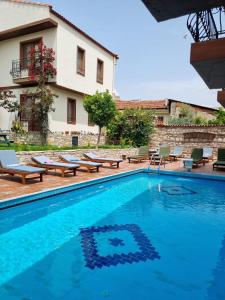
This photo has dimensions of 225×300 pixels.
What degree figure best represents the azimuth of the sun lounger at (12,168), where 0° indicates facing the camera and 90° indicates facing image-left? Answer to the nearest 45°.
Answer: approximately 315°

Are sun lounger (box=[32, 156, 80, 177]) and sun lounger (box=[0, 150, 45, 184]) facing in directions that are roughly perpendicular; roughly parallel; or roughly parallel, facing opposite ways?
roughly parallel

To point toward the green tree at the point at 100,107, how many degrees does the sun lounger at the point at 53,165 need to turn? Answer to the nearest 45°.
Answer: approximately 90° to its left

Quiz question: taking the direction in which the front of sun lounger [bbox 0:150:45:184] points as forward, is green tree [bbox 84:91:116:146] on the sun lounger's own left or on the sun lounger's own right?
on the sun lounger's own left

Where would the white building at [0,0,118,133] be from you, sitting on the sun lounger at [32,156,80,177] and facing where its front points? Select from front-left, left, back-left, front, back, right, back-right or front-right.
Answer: back-left

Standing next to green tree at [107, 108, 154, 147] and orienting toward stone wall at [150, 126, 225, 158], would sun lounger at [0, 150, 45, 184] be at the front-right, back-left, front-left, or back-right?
back-right

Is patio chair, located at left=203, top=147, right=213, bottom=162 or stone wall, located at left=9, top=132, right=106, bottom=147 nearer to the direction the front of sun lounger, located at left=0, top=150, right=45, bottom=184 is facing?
the patio chair

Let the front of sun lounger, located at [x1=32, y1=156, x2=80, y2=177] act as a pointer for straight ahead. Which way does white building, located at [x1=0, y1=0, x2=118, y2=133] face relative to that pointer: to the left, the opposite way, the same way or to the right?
to the right

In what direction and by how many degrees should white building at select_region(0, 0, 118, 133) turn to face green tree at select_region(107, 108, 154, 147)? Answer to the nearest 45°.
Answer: approximately 135° to its left

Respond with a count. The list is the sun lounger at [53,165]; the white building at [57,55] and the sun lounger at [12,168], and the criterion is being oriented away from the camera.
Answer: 0
